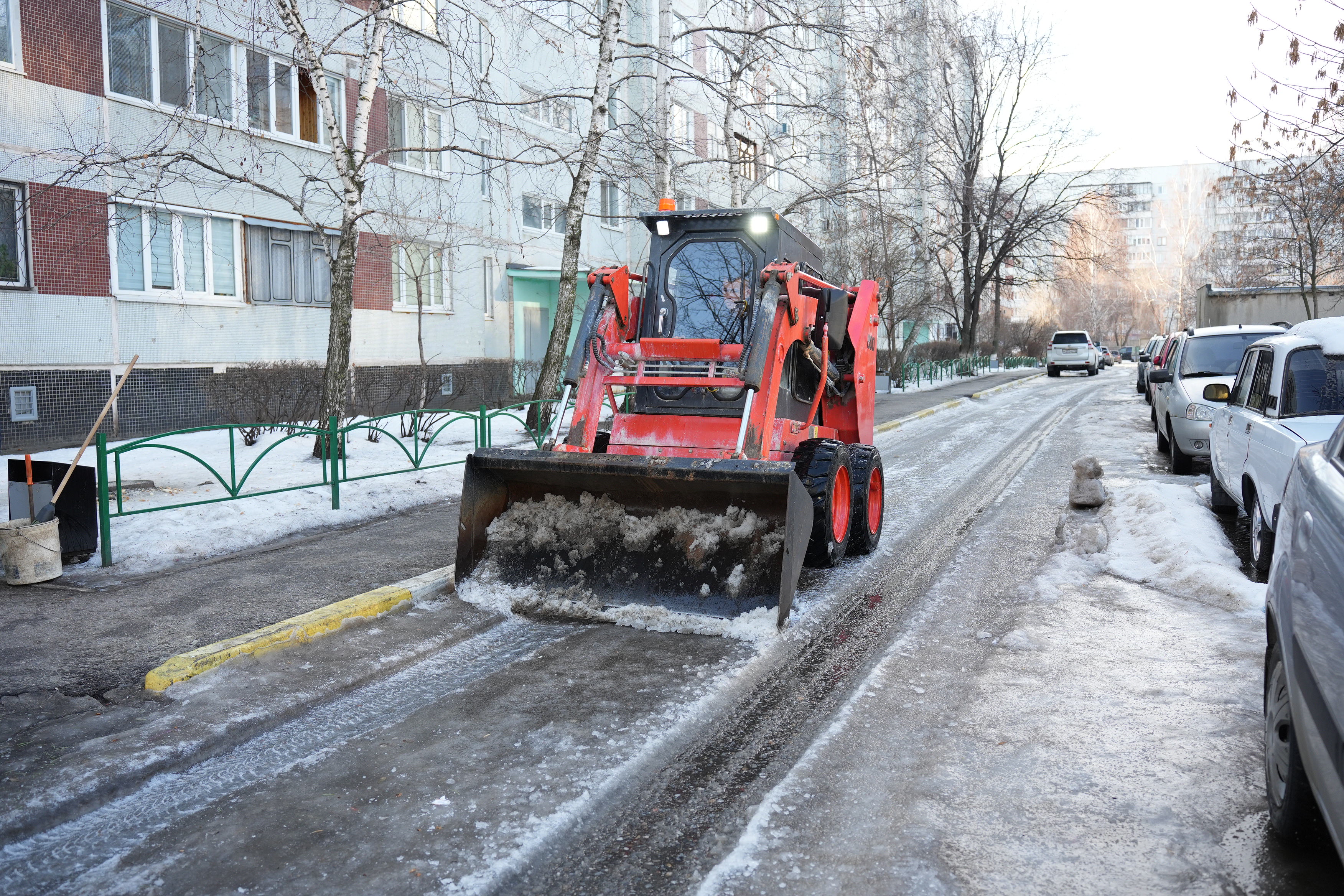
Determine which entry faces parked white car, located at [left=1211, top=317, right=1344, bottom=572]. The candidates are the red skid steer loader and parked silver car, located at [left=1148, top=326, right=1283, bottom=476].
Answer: the parked silver car

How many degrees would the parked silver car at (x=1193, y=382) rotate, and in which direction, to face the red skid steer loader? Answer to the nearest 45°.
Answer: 0° — it already faces it

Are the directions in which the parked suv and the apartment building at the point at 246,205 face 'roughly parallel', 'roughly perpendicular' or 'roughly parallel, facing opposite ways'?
roughly perpendicular

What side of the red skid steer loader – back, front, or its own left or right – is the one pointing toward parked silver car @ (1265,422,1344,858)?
left

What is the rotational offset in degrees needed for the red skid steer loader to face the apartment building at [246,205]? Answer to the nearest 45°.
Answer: approximately 90° to its right

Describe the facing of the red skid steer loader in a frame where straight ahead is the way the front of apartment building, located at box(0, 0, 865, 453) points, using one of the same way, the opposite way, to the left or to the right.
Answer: to the right

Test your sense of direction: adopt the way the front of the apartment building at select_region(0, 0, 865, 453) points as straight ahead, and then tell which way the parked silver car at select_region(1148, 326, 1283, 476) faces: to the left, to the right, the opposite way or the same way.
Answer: to the right

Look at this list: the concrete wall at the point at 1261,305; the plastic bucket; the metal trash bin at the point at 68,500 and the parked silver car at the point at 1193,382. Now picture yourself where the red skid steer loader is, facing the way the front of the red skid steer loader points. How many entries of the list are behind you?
2

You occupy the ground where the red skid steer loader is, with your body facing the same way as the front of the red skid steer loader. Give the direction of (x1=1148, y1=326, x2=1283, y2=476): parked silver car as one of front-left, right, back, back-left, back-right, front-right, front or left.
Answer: back

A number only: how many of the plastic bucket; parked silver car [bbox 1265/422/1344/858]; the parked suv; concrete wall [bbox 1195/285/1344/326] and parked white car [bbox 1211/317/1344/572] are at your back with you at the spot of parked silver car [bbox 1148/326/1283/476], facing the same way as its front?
2

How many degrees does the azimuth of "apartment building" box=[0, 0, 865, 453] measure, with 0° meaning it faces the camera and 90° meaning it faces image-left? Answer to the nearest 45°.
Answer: approximately 315°
